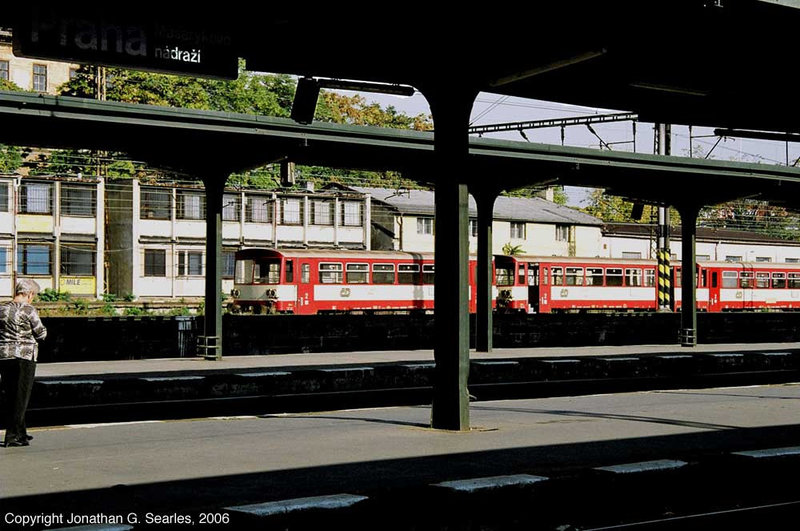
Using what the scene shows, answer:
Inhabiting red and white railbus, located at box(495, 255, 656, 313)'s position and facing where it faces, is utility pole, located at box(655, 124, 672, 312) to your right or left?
on your left

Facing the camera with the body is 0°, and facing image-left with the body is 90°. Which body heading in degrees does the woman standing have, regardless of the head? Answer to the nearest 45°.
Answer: approximately 225°

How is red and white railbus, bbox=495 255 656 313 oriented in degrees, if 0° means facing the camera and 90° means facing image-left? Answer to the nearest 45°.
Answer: approximately 45°

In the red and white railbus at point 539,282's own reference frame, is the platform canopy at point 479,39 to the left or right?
on its left

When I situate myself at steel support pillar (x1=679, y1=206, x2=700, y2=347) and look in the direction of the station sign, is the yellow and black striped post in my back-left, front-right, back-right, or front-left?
back-right

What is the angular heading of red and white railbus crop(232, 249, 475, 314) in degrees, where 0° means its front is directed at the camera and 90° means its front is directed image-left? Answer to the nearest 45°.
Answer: approximately 45°

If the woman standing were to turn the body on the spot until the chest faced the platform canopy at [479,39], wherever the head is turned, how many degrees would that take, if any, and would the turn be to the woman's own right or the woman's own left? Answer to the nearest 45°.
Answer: approximately 45° to the woman's own right
